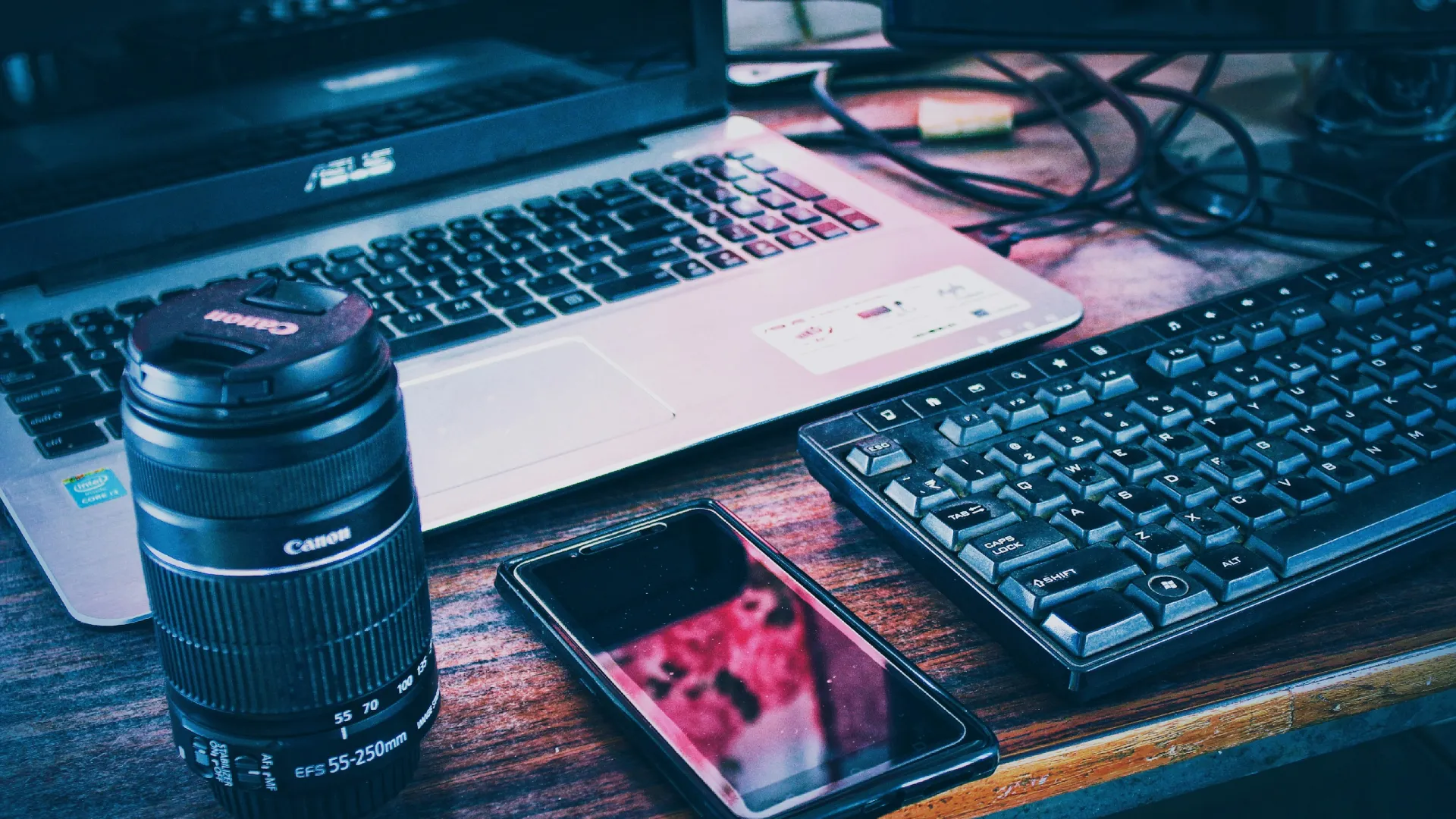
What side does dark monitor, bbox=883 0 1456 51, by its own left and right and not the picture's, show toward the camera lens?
front

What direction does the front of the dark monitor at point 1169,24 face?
toward the camera

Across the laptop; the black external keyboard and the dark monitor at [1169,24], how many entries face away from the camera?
0

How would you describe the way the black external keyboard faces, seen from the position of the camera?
facing the viewer and to the right of the viewer
